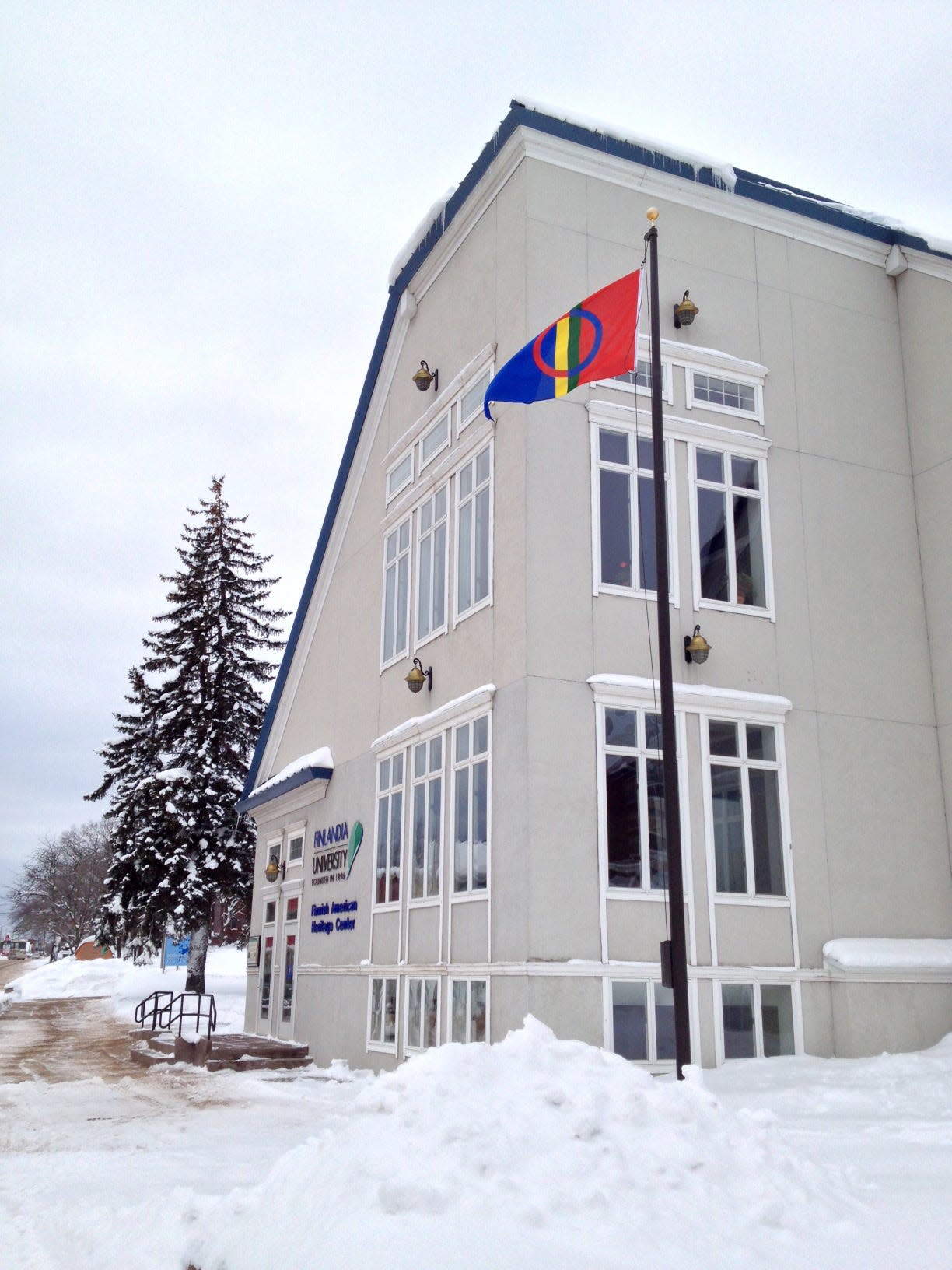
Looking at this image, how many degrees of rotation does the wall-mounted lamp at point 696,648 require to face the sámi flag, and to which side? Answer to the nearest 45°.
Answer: approximately 45° to its right

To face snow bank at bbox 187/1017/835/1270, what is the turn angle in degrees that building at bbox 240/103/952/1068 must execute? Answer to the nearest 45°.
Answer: approximately 45° to its left

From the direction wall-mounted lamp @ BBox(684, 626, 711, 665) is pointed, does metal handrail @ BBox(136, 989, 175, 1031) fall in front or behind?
behind

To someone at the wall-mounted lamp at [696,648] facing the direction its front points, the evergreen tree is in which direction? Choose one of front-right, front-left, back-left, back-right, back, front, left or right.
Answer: back

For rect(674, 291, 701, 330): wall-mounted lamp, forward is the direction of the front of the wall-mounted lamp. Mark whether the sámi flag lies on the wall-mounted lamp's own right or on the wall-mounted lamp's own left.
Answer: on the wall-mounted lamp's own right

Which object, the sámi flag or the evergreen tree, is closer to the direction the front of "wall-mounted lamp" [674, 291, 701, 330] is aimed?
the sámi flag

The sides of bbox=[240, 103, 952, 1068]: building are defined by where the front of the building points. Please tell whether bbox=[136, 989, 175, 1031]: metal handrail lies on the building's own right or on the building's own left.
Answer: on the building's own right

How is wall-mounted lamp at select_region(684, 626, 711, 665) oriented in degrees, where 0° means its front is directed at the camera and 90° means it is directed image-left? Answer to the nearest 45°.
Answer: approximately 315°

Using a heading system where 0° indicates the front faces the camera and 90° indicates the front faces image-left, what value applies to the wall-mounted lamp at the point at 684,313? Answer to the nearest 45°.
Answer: approximately 315°

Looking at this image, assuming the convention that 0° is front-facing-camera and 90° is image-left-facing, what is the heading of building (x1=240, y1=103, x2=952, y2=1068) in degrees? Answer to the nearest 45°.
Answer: approximately 45°
